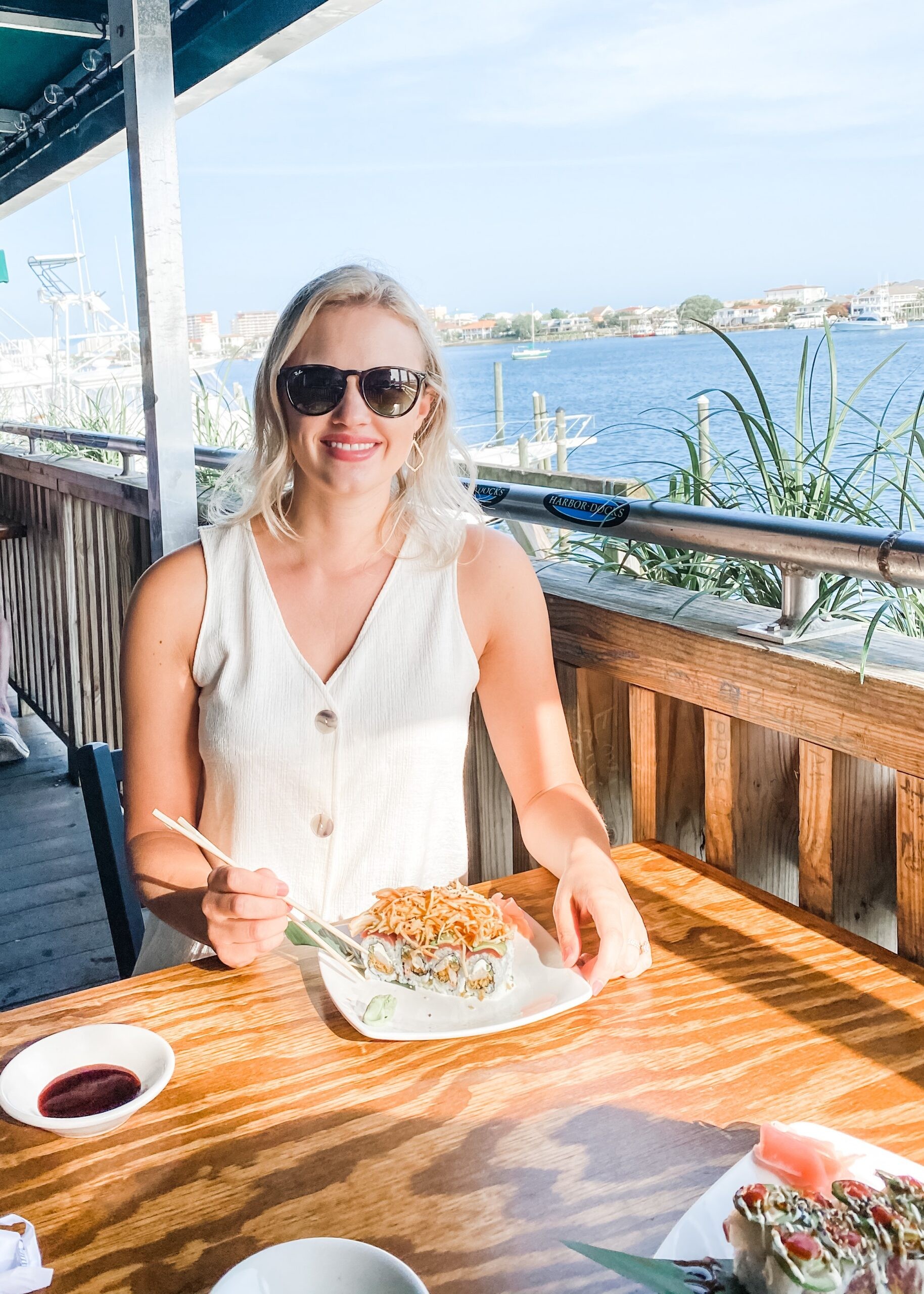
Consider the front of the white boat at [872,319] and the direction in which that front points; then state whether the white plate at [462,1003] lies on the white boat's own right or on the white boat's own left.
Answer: on the white boat's own left

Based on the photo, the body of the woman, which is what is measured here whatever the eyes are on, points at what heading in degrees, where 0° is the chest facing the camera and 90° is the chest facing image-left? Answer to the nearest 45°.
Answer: approximately 0°

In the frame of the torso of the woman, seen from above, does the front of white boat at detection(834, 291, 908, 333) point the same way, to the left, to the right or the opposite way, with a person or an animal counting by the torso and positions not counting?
to the right

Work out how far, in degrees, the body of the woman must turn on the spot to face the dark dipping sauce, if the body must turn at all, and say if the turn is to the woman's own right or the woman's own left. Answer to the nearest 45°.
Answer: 0° — they already face it

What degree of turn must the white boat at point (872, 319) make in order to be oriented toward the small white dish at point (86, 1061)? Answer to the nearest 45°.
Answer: approximately 90° to its left

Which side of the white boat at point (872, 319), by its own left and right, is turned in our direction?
left

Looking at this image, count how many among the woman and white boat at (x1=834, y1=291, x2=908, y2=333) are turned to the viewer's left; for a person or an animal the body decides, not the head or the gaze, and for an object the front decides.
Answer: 1

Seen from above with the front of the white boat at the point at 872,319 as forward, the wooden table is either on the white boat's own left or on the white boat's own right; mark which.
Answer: on the white boat's own left
